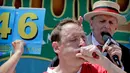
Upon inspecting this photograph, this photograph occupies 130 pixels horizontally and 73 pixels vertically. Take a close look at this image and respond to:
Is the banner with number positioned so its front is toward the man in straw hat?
no

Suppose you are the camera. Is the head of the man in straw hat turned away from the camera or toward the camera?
toward the camera

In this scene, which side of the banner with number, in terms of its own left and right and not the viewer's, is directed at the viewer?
front
